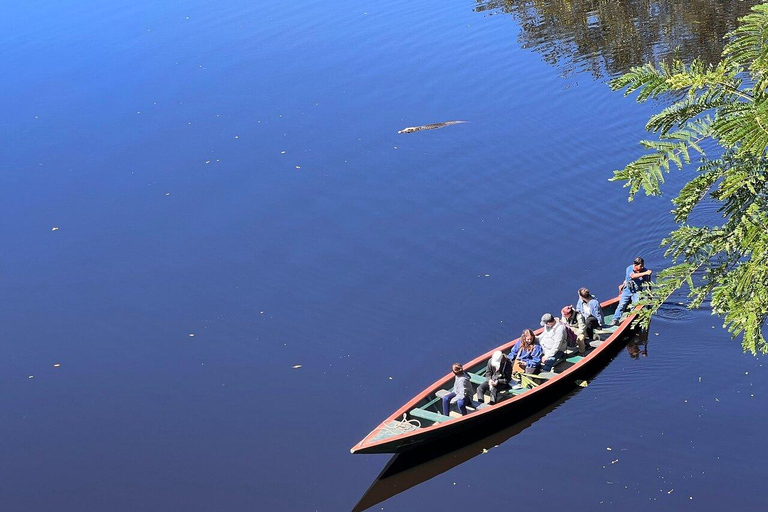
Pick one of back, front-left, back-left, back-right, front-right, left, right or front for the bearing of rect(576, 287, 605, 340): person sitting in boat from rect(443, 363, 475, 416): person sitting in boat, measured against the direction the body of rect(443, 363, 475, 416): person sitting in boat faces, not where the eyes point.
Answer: back

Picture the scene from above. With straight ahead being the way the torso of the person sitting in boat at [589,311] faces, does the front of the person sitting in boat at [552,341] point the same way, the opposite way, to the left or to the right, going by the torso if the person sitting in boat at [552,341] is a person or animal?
the same way

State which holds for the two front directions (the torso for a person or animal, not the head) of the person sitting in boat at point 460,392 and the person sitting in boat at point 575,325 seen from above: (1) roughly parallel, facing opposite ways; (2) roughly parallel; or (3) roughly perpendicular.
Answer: roughly parallel

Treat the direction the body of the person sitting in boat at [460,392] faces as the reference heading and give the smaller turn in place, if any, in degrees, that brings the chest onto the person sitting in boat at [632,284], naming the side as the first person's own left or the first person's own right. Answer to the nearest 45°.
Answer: approximately 180°

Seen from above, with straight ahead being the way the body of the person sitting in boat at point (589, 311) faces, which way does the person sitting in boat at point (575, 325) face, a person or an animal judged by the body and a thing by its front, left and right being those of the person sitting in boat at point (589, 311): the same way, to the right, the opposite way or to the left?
the same way

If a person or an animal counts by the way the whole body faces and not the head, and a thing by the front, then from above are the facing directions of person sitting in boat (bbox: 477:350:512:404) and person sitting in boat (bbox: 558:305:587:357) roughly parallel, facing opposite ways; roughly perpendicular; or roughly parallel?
roughly parallel

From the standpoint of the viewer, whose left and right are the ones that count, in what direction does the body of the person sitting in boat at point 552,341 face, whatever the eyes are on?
facing the viewer and to the left of the viewer

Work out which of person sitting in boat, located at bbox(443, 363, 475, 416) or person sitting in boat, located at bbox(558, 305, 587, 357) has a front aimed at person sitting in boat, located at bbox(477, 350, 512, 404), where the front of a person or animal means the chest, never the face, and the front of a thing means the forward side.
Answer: person sitting in boat, located at bbox(558, 305, 587, 357)

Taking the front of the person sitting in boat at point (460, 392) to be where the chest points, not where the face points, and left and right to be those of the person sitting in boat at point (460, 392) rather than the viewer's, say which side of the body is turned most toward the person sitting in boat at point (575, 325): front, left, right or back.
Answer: back

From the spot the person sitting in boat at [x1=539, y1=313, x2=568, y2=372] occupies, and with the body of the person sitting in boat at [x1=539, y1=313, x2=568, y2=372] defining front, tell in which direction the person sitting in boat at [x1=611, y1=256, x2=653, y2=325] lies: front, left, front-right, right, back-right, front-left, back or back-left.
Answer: back

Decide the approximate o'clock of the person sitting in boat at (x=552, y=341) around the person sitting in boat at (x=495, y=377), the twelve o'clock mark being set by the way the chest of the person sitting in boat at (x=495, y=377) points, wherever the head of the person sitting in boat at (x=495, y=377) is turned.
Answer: the person sitting in boat at (x=552, y=341) is roughly at 6 o'clock from the person sitting in boat at (x=495, y=377).

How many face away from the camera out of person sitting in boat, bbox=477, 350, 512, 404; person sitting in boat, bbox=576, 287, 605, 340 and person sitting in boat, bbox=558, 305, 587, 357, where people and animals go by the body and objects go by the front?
0

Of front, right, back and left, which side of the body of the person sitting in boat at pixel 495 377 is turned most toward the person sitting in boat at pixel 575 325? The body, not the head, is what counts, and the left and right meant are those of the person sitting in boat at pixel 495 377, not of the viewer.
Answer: back

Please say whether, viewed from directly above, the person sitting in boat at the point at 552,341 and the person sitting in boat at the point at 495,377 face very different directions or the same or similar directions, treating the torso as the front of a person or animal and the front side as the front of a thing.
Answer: same or similar directions

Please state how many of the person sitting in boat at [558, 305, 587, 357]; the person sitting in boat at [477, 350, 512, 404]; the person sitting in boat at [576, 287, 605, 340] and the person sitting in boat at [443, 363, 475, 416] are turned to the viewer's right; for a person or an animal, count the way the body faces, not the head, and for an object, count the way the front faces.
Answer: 0
